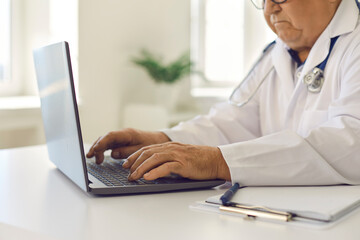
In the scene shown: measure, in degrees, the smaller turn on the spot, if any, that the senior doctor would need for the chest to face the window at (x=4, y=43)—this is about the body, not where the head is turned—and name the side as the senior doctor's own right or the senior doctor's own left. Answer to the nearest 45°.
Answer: approximately 90° to the senior doctor's own right

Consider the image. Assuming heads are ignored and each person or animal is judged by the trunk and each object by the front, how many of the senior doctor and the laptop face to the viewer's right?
1

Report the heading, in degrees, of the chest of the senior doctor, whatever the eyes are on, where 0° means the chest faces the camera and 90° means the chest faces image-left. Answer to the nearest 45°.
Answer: approximately 45°

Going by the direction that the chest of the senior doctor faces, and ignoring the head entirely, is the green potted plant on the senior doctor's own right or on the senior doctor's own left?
on the senior doctor's own right

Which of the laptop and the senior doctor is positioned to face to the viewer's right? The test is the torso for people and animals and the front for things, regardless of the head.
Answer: the laptop

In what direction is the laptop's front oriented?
to the viewer's right

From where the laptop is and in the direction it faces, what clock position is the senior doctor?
The senior doctor is roughly at 11 o'clock from the laptop.

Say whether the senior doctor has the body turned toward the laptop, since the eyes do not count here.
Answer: yes

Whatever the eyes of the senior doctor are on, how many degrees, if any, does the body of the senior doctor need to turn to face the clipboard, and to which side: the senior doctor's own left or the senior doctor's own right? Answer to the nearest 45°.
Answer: approximately 45° to the senior doctor's own left

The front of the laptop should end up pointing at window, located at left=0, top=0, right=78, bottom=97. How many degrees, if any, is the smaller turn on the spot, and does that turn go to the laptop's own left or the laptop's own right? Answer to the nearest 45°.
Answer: approximately 90° to the laptop's own left

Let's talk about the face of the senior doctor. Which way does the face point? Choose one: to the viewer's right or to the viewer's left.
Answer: to the viewer's left

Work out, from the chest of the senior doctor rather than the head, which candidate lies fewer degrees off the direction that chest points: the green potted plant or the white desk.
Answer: the white desk
